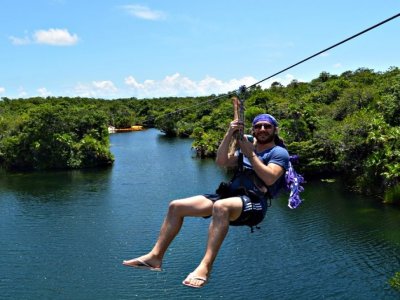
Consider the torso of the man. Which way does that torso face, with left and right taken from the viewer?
facing the viewer and to the left of the viewer
